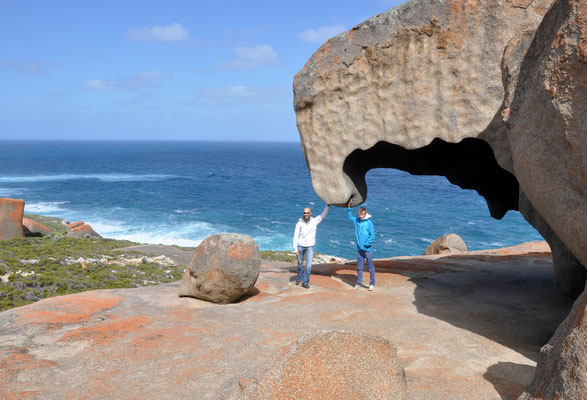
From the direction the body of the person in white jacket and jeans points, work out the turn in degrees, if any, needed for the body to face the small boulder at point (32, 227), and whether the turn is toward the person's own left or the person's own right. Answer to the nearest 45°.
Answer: approximately 135° to the person's own right

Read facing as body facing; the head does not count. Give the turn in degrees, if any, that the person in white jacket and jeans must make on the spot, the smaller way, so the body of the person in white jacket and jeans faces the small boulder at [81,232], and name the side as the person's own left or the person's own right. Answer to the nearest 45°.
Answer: approximately 135° to the person's own right

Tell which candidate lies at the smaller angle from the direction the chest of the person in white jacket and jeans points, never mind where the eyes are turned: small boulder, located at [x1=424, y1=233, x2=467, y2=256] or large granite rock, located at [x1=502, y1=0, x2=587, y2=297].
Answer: the large granite rock

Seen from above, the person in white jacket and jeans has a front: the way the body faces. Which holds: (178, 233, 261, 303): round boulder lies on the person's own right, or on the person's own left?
on the person's own right

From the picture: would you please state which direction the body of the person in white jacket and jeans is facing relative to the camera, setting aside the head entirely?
toward the camera

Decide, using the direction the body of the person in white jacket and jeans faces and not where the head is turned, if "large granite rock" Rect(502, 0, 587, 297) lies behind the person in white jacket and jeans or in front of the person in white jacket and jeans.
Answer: in front

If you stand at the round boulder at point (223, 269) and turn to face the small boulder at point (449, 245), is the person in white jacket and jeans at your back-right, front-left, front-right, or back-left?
front-right

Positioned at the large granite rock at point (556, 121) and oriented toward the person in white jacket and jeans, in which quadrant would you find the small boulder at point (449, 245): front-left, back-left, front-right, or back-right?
front-right
